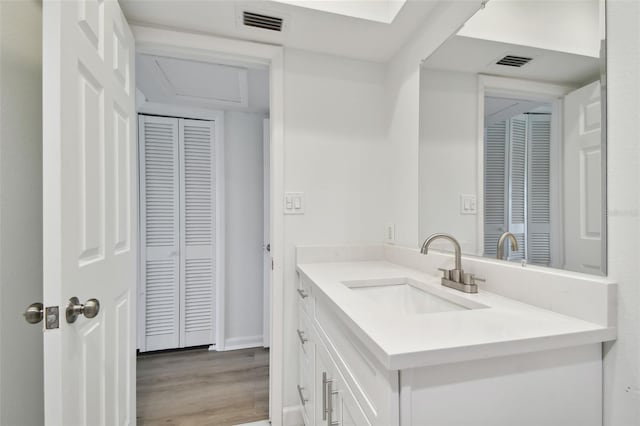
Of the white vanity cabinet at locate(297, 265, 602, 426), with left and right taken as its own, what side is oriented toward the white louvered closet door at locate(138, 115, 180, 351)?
right

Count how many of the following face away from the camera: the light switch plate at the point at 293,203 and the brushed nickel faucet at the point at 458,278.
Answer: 0

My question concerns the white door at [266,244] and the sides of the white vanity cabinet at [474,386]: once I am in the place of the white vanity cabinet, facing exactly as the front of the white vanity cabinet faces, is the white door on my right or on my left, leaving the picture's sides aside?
on my right

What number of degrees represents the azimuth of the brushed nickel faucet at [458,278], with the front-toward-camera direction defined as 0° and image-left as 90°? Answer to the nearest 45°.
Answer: approximately 45°

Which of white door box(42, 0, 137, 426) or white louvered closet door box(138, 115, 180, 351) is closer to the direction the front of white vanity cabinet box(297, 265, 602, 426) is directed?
the white door

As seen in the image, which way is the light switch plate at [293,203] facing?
toward the camera

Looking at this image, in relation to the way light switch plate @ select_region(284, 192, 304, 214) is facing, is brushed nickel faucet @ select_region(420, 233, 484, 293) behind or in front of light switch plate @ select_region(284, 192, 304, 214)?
in front

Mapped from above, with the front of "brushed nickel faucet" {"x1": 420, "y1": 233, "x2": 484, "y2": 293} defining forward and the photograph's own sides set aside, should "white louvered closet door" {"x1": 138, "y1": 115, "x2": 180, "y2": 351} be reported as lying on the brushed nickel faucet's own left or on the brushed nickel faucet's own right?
on the brushed nickel faucet's own right

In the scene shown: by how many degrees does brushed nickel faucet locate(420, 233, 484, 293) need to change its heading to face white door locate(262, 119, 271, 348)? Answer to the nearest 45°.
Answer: approximately 90° to its right

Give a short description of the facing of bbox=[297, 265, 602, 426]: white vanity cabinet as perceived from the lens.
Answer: facing the viewer and to the left of the viewer
